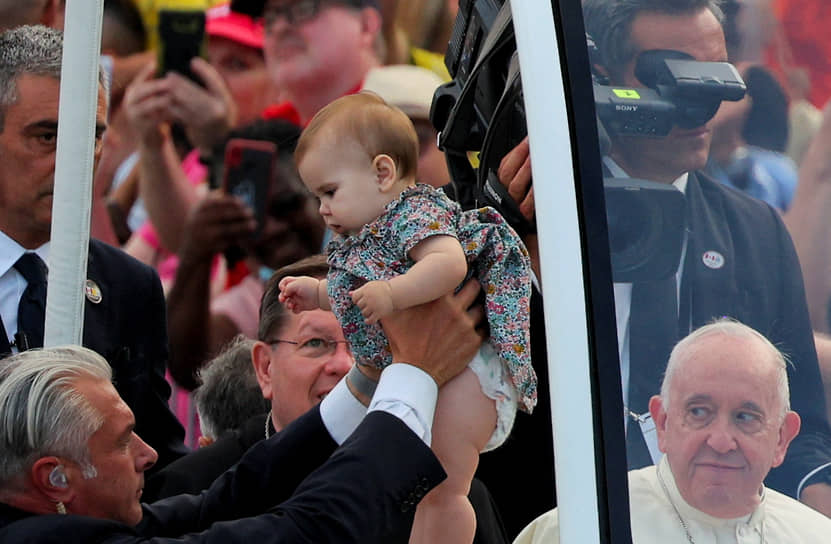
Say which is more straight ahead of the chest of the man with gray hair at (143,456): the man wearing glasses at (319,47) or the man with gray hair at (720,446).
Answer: the man with gray hair

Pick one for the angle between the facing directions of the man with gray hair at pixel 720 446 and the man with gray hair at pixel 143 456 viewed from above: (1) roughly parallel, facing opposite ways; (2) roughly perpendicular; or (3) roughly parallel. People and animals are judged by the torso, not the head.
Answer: roughly perpendicular

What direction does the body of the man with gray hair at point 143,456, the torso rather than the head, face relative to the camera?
to the viewer's right

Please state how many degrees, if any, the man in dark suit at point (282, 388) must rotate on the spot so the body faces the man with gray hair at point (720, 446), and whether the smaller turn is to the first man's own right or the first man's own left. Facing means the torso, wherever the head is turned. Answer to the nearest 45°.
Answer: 0° — they already face them

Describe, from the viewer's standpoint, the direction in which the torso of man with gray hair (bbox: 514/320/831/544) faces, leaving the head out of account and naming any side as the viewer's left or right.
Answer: facing the viewer

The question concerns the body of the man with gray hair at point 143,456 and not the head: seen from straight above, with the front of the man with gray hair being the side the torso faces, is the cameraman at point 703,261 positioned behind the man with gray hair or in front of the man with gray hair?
in front

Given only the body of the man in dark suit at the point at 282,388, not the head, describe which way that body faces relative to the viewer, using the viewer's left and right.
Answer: facing the viewer and to the right of the viewer

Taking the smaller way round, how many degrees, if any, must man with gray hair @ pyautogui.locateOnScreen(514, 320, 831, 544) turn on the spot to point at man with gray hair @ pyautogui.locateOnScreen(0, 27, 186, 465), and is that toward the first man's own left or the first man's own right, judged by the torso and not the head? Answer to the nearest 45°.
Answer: approximately 135° to the first man's own right
